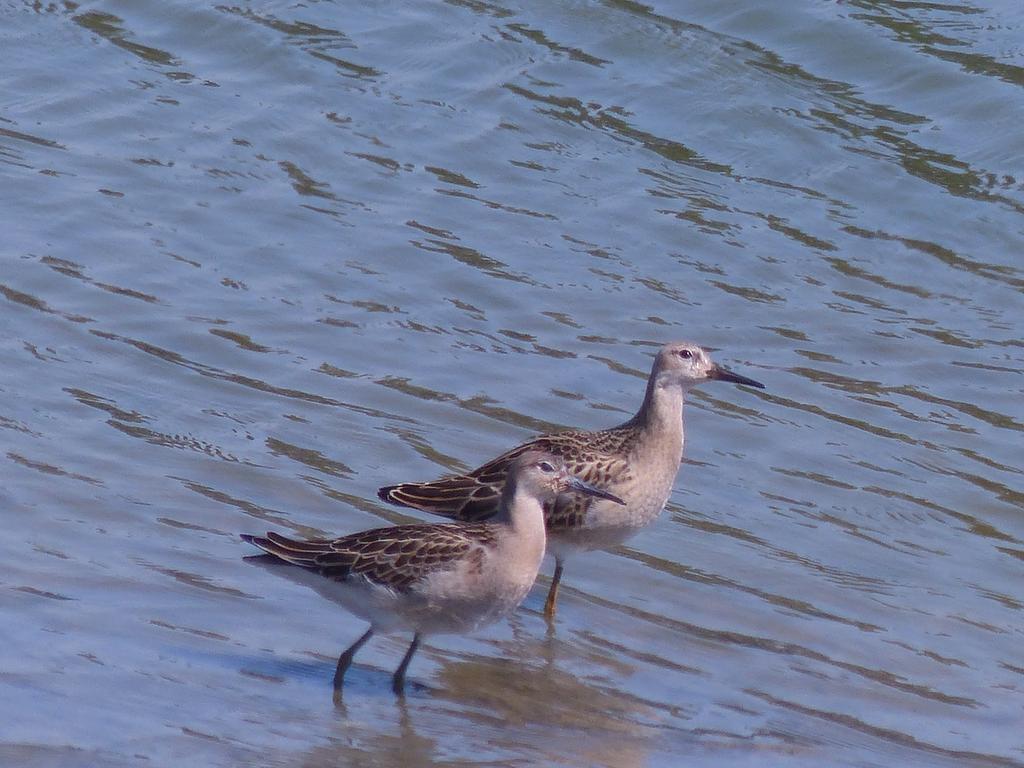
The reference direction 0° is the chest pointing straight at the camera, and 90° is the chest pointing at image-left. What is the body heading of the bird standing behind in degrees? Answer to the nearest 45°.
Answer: approximately 270°

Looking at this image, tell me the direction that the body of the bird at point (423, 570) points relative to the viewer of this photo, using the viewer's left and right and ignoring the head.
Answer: facing to the right of the viewer

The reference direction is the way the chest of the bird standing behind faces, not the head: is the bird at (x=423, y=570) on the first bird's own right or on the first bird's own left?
on the first bird's own right

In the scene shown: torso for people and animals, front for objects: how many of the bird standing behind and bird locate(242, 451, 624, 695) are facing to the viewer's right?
2

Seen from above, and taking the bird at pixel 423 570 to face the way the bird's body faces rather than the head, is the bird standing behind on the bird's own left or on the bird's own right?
on the bird's own left
